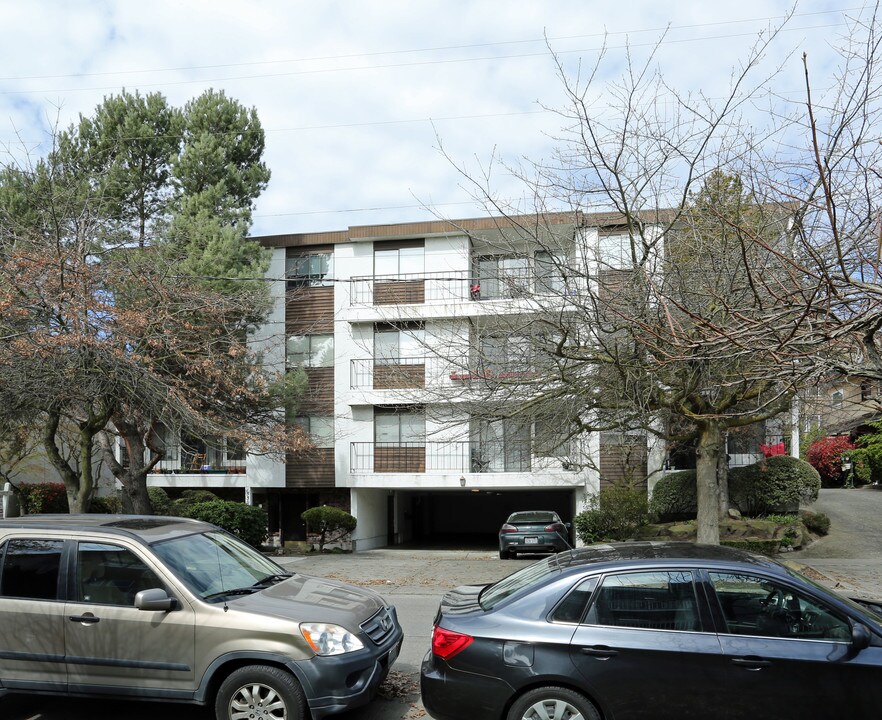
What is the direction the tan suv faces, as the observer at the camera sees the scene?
facing the viewer and to the right of the viewer

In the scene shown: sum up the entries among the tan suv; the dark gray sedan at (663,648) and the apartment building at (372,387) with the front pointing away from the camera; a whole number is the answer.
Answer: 0

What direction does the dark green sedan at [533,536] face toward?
away from the camera

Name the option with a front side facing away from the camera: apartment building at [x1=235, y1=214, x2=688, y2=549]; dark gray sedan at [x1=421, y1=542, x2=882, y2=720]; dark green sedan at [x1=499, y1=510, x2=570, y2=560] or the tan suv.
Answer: dark green sedan at [x1=499, y1=510, x2=570, y2=560]

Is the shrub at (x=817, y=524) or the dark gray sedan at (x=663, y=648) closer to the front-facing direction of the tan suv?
the dark gray sedan

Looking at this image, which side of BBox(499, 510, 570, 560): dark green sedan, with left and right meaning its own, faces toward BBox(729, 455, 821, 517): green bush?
right

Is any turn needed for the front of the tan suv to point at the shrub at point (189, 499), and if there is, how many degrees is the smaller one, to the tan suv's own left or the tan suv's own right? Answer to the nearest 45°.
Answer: approximately 135° to the tan suv's own left

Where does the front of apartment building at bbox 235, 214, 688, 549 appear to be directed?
toward the camera

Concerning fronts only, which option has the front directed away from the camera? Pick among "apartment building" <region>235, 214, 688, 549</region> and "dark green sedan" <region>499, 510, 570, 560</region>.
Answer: the dark green sedan

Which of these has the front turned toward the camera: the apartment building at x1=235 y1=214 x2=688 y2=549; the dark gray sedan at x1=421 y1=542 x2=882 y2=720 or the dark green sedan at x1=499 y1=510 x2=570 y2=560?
the apartment building

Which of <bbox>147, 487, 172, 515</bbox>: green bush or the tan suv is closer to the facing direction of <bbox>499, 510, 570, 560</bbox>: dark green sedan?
the green bush

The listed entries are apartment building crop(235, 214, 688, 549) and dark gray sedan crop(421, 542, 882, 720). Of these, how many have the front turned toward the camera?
1

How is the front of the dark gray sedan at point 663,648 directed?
to the viewer's right

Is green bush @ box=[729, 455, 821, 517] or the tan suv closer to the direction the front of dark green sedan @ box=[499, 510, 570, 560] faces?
the green bush
